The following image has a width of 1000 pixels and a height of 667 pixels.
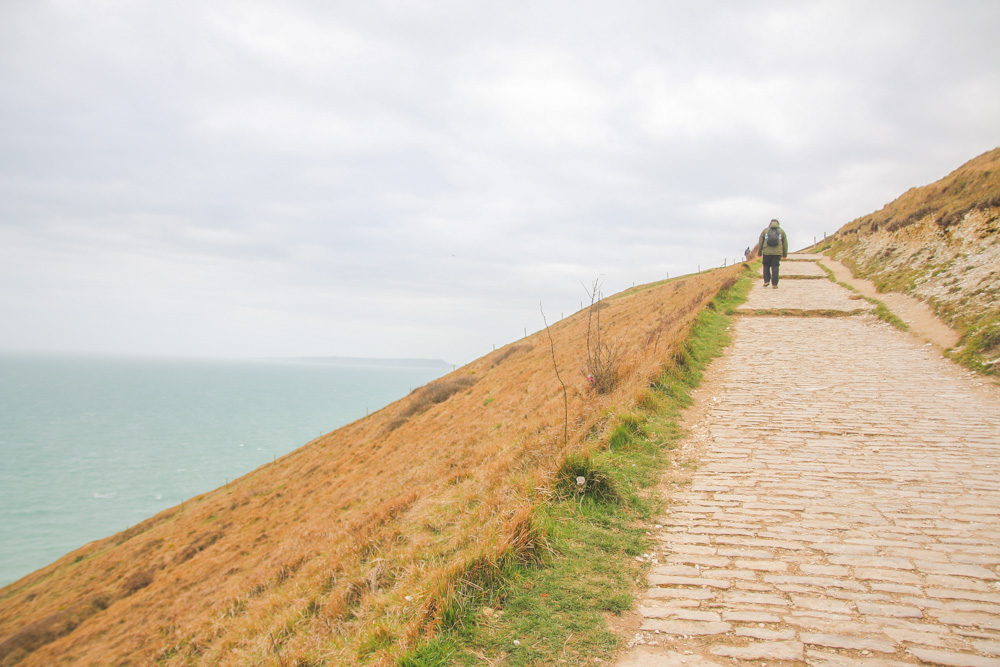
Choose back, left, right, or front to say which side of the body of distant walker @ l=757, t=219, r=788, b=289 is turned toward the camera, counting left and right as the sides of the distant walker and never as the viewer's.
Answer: back

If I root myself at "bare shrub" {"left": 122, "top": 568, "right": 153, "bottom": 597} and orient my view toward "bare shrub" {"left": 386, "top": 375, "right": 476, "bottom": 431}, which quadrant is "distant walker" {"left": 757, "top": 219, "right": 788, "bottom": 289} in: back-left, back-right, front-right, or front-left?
front-right

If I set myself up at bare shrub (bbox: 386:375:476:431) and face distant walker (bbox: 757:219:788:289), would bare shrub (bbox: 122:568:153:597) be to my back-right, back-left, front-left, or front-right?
back-right

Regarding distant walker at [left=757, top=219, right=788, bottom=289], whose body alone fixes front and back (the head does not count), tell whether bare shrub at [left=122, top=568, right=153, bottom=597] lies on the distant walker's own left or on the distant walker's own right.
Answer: on the distant walker's own left

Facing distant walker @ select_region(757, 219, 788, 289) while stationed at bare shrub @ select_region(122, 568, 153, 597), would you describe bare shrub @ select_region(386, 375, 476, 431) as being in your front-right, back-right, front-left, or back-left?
front-left

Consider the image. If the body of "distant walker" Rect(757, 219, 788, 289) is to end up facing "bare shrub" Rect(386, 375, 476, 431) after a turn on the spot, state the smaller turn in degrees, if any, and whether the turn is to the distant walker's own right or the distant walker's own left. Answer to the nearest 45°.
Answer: approximately 90° to the distant walker's own left
